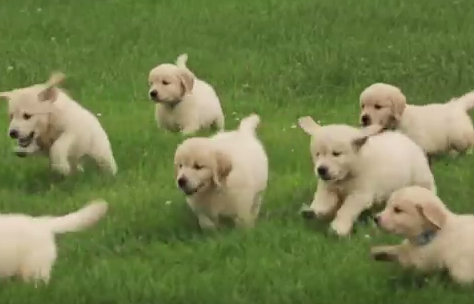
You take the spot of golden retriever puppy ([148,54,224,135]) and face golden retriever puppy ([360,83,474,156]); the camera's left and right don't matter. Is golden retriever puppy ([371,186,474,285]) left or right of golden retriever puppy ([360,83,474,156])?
right

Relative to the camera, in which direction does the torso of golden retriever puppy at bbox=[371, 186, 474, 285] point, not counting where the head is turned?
to the viewer's left

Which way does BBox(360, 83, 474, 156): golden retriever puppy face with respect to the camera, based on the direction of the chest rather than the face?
to the viewer's left

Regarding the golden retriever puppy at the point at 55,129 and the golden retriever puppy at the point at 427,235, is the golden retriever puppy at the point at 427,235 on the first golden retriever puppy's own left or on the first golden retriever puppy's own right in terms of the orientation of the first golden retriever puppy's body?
on the first golden retriever puppy's own left

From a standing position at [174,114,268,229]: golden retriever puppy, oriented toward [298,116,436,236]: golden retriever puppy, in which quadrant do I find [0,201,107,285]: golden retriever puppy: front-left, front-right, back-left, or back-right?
back-right

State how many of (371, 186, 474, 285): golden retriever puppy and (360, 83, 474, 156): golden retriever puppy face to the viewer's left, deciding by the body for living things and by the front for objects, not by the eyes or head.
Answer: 2

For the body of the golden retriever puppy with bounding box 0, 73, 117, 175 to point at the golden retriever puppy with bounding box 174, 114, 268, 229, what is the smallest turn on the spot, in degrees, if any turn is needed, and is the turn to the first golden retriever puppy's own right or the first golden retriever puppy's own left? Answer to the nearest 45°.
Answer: approximately 90° to the first golden retriever puppy's own left

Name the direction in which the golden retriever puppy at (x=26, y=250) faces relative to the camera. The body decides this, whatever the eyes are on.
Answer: to the viewer's left
